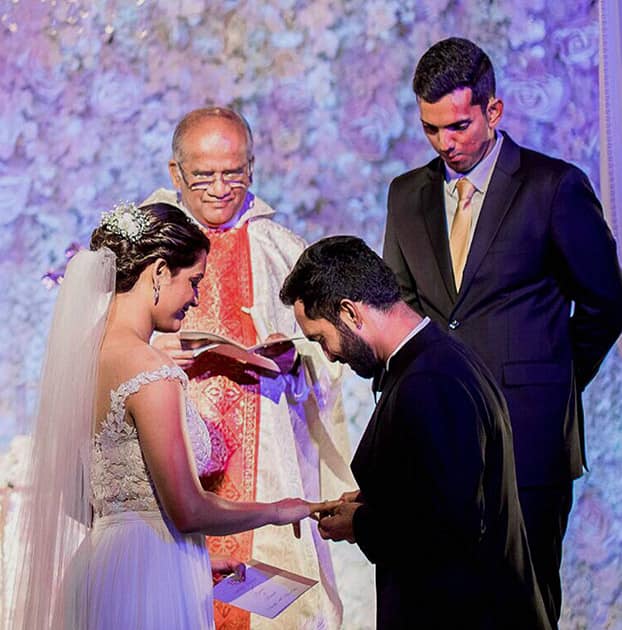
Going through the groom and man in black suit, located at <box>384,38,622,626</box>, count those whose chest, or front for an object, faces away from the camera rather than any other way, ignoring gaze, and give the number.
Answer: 0

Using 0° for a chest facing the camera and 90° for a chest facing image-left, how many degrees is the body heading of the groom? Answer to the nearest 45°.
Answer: approximately 90°

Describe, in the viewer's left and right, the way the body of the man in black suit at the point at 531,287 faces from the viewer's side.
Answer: facing the viewer and to the left of the viewer

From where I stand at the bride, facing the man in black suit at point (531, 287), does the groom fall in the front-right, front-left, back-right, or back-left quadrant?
front-right

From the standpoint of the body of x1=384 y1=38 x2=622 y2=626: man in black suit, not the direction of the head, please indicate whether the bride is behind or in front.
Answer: in front

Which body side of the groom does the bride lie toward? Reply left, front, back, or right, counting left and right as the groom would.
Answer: front

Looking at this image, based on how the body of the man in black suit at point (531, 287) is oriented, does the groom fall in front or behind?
in front

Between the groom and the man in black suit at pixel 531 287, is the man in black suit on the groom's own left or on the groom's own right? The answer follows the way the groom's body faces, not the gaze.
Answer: on the groom's own right

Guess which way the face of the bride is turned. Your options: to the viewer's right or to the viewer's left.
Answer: to the viewer's right

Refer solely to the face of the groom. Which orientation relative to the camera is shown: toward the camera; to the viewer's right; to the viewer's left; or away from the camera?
to the viewer's left

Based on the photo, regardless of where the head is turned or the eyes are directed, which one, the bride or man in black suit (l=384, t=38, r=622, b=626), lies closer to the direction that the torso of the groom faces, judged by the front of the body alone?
the bride

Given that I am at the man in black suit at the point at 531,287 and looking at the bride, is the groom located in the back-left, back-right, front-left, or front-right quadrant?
front-left
